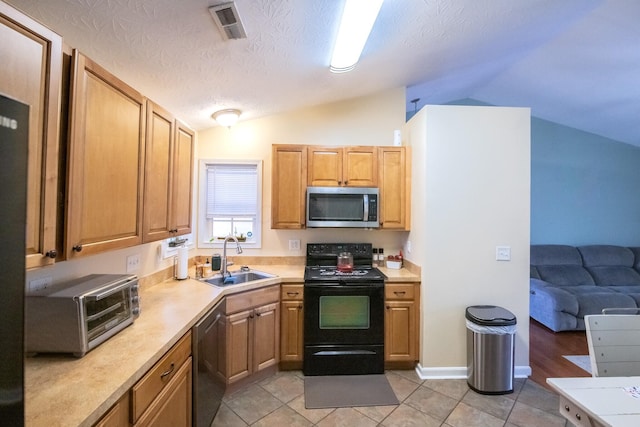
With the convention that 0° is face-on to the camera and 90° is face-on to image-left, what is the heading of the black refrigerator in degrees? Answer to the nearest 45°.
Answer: approximately 315°

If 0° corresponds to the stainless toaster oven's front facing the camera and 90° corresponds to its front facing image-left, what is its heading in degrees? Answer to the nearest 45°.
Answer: approximately 315°

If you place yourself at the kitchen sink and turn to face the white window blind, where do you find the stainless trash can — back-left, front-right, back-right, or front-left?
back-right

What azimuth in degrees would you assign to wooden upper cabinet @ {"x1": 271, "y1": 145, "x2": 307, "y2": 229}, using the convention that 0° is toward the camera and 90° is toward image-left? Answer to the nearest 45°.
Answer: approximately 0°

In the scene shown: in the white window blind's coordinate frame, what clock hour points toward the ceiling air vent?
The ceiling air vent is roughly at 12 o'clock from the white window blind.

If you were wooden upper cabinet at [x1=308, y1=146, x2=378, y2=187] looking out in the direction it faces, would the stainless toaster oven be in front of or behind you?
in front

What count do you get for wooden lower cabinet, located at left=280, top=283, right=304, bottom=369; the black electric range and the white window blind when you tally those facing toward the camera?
3

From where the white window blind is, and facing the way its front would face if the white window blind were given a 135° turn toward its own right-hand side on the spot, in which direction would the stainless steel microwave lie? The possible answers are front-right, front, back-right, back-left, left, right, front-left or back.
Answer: back

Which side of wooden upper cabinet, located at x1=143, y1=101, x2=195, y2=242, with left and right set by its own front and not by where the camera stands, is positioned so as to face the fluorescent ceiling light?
front

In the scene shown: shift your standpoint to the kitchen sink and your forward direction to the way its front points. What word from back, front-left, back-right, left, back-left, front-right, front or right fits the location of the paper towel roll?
back-right

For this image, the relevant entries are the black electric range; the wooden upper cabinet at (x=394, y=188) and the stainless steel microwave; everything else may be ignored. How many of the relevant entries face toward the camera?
3

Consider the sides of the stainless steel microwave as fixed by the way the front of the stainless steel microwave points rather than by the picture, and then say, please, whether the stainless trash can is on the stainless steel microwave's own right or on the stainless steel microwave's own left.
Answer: on the stainless steel microwave's own left

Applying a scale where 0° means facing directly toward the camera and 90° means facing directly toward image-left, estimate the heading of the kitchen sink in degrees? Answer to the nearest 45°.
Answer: approximately 315°

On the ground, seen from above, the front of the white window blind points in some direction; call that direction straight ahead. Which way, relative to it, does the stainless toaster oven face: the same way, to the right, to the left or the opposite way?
to the left
